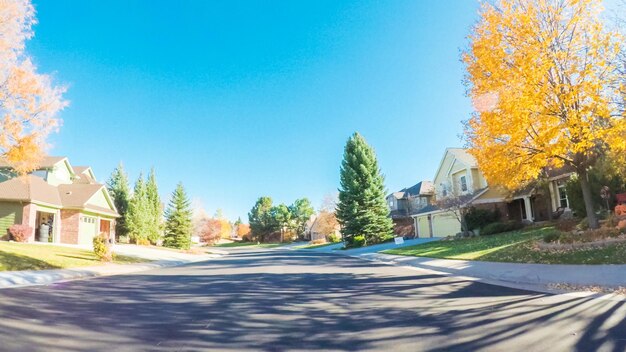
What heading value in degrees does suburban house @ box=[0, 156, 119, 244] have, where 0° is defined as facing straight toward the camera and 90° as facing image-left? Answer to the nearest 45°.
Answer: approximately 315°

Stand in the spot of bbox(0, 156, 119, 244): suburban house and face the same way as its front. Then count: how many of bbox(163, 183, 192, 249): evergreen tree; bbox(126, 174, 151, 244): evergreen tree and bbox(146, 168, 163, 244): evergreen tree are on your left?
3

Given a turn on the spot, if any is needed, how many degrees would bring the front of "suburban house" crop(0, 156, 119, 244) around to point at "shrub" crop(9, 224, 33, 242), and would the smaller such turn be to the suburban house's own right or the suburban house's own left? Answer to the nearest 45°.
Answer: approximately 45° to the suburban house's own right

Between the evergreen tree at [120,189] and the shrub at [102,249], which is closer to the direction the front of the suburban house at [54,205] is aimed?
the shrub

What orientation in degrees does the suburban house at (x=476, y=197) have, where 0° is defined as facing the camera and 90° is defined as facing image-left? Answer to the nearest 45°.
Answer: approximately 45°

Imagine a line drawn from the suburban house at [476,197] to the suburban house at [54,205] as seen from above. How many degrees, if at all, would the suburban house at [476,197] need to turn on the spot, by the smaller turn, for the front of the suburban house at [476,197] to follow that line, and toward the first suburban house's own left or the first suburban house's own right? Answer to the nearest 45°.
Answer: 0° — it already faces it

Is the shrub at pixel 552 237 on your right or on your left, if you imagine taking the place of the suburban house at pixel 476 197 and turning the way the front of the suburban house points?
on your left

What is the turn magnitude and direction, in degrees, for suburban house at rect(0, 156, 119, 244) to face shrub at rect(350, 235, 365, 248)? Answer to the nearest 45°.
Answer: approximately 45° to its left

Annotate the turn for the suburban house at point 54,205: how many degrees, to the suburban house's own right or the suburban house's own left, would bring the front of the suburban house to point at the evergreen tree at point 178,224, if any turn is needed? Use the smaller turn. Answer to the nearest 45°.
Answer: approximately 90° to the suburban house's own left
